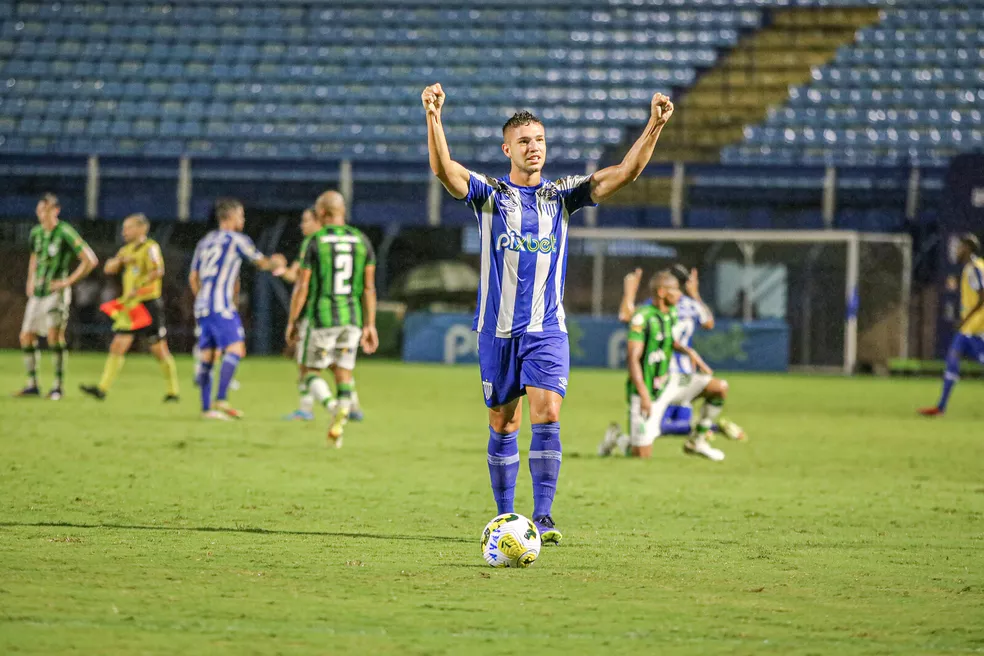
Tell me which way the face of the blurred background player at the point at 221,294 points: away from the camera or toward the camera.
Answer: away from the camera

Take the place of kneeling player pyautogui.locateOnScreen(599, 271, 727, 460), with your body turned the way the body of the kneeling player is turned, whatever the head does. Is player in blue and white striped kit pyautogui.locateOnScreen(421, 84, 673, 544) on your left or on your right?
on your right

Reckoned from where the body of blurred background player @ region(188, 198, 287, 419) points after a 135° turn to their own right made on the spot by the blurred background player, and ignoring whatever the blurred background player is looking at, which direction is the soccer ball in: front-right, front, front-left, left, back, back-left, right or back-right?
front

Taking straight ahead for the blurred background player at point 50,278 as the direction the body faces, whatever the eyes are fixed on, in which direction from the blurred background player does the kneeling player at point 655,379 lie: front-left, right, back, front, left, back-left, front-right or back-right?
left

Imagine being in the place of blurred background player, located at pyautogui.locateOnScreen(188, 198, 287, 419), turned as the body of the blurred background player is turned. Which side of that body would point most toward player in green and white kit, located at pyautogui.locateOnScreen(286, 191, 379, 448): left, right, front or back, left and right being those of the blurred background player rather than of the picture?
right

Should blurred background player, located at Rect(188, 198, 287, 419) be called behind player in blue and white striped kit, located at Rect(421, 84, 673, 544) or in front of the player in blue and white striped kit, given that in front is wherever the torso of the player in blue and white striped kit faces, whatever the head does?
behind

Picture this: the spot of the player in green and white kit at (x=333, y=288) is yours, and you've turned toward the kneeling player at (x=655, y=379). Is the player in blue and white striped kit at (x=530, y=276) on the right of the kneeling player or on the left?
right

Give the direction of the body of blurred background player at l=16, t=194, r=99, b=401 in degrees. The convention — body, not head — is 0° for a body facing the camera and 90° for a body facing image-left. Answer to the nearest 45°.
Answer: approximately 45°

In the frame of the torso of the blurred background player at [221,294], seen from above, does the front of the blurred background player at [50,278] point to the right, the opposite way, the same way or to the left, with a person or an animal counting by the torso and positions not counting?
the opposite way

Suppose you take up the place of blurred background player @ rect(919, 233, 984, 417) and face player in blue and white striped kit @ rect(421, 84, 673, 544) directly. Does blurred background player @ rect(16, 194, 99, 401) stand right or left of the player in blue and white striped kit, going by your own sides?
right

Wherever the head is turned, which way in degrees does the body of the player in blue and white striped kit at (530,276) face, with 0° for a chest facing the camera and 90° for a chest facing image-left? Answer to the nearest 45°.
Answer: approximately 0°

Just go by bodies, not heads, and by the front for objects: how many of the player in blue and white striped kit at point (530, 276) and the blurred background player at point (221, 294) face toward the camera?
1
